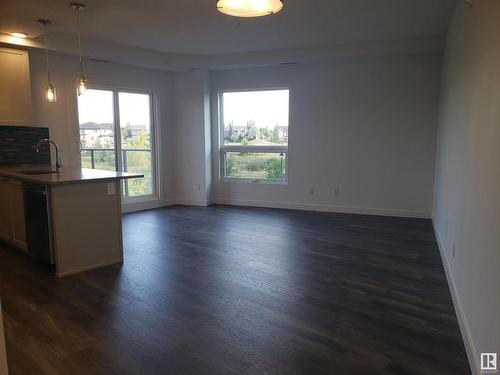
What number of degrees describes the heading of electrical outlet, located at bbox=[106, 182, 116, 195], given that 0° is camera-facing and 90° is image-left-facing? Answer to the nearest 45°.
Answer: approximately 0°

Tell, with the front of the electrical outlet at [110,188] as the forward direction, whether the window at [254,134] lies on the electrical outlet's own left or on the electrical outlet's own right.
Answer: on the electrical outlet's own left

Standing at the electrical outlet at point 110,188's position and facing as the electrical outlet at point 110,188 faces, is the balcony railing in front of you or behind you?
behind

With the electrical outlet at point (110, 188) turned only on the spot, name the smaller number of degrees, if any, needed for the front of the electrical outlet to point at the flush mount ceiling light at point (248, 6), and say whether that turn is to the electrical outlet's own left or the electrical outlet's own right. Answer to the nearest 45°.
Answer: approximately 45° to the electrical outlet's own left

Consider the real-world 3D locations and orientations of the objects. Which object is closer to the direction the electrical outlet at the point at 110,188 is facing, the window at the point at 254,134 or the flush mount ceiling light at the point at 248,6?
the flush mount ceiling light

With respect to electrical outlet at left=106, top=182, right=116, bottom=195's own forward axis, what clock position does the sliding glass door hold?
The sliding glass door is roughly at 6 o'clock from the electrical outlet.

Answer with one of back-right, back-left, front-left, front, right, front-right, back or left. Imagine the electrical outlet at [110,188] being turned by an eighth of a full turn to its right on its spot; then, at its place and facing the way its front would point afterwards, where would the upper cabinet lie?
right
